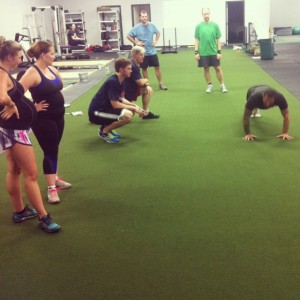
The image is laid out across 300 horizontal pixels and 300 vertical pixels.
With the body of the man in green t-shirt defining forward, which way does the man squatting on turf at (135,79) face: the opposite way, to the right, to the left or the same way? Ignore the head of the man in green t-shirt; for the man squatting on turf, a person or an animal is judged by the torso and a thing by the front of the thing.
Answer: to the left

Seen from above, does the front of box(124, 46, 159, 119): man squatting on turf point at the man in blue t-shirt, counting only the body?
no

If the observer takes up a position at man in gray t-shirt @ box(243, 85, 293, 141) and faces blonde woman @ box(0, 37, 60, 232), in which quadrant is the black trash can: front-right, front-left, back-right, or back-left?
back-right

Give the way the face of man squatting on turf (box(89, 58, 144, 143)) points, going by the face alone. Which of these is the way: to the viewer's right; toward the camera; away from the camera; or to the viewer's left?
to the viewer's right

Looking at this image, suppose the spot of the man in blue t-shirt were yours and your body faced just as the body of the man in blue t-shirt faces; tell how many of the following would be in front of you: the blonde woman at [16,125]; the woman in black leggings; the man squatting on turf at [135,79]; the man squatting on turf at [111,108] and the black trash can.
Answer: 4

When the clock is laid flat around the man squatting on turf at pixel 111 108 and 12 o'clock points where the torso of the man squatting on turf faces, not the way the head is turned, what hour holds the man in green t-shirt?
The man in green t-shirt is roughly at 10 o'clock from the man squatting on turf.

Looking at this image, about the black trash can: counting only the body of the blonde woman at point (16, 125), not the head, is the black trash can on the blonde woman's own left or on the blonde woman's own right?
on the blonde woman's own left

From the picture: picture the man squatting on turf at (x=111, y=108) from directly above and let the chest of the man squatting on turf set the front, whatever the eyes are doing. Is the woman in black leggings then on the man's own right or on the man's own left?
on the man's own right

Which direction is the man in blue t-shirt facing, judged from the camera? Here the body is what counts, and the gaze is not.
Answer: toward the camera

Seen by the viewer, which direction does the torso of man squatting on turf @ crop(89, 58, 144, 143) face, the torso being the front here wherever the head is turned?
to the viewer's right

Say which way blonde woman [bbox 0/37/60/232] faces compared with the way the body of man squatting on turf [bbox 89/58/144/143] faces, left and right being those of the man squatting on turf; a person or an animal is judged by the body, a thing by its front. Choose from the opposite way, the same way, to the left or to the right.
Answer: the same way

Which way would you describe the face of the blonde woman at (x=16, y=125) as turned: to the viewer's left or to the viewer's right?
to the viewer's right

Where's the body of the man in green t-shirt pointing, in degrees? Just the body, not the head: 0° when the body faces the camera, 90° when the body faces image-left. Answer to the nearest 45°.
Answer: approximately 0°

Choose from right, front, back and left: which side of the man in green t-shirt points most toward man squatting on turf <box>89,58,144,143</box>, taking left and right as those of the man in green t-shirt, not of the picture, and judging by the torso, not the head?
front

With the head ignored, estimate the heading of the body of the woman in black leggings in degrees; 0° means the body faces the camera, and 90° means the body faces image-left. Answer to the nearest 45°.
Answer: approximately 315°

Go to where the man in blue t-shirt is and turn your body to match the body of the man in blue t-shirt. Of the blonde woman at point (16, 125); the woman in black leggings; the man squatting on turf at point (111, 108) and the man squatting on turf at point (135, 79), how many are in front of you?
4

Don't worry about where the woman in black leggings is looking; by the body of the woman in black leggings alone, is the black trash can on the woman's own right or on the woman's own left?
on the woman's own left
